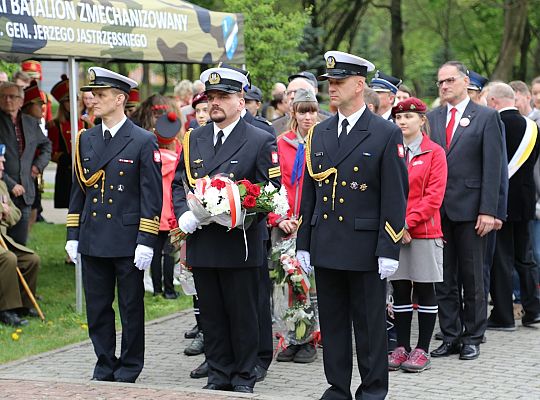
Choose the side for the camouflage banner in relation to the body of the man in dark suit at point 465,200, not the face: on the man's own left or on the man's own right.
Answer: on the man's own right

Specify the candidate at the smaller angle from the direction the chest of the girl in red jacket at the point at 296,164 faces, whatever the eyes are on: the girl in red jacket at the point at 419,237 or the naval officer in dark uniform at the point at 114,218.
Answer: the naval officer in dark uniform

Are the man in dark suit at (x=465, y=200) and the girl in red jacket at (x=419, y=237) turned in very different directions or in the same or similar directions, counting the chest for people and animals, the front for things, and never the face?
same or similar directions

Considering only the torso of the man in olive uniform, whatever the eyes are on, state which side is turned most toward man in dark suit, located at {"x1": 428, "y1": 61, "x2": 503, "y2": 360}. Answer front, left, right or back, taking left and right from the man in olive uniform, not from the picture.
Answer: front

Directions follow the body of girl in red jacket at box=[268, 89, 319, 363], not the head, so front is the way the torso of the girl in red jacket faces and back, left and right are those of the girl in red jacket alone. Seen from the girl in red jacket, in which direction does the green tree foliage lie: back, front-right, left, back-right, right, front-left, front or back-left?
back-right

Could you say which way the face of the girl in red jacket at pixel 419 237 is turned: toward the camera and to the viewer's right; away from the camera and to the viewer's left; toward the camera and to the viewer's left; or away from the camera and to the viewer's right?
toward the camera and to the viewer's left

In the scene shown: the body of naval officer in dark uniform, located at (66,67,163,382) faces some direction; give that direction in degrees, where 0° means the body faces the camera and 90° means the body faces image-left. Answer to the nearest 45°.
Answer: approximately 45°

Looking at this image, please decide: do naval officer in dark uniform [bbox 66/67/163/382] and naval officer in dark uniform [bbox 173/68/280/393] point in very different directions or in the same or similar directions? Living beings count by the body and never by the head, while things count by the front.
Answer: same or similar directions

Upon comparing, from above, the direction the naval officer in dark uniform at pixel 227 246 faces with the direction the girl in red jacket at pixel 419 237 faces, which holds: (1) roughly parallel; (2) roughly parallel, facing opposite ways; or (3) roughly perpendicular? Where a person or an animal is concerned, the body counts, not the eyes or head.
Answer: roughly parallel

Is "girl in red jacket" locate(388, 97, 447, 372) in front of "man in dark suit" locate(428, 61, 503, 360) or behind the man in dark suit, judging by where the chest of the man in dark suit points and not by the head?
in front

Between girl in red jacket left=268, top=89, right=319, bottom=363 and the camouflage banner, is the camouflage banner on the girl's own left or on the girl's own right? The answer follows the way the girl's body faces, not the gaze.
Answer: on the girl's own right

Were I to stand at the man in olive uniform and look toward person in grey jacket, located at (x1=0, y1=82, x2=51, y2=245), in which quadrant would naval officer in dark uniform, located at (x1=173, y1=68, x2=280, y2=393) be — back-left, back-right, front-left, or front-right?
back-right

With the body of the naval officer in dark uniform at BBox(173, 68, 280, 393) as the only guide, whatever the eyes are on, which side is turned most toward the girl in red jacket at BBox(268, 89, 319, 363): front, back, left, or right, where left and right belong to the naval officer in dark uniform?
back

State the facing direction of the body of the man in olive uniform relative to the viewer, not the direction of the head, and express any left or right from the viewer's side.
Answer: facing the viewer and to the right of the viewer

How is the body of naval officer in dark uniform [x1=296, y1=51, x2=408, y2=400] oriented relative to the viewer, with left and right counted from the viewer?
facing the viewer and to the left of the viewer

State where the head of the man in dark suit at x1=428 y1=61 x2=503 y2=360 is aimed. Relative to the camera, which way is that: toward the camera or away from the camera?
toward the camera
